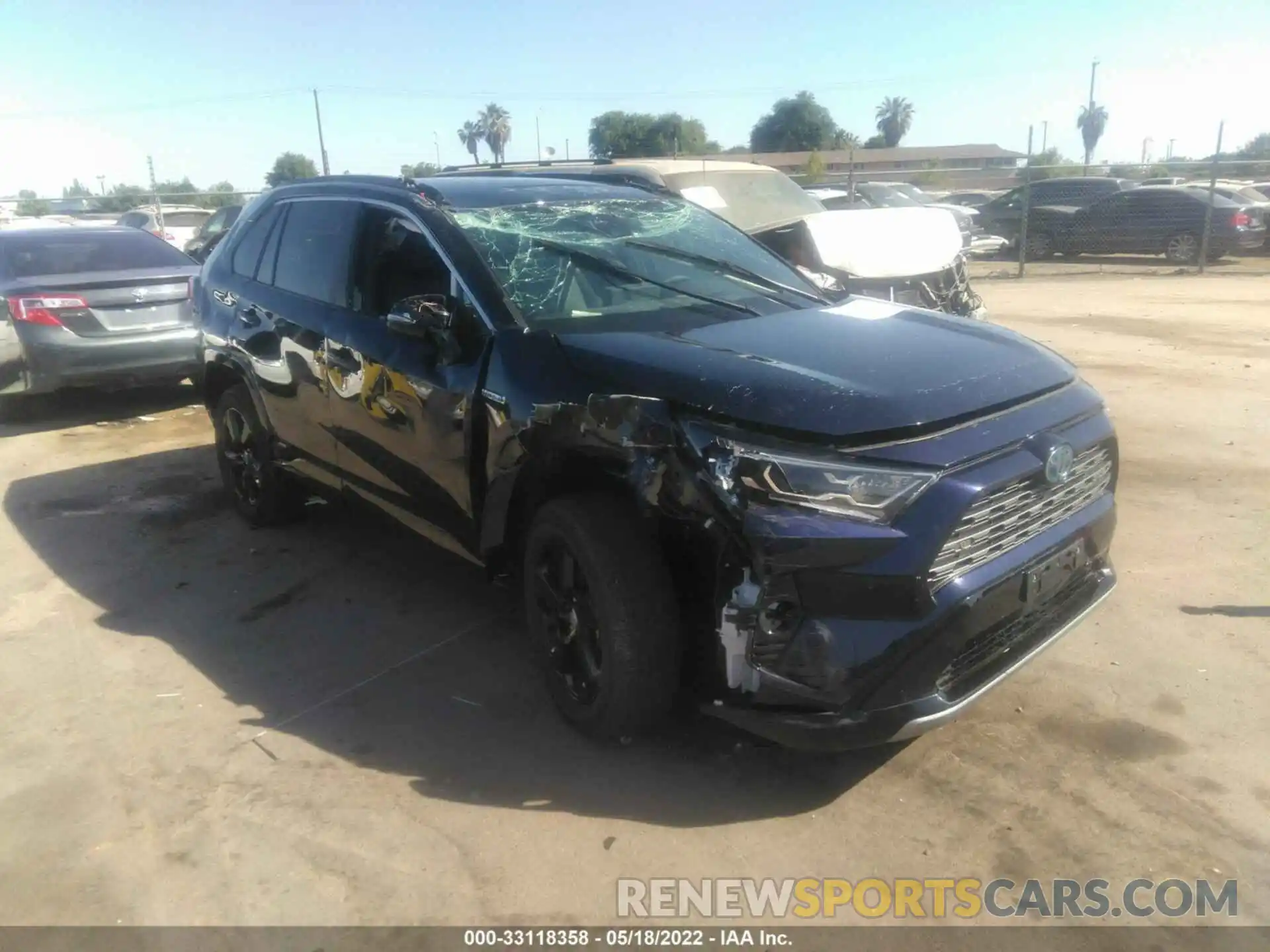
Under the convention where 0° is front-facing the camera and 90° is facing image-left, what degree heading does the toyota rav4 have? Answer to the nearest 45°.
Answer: approximately 315°

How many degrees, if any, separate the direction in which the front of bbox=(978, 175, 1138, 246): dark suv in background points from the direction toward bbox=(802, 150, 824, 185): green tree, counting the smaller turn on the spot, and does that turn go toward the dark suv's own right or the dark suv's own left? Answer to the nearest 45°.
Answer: approximately 45° to the dark suv's own right

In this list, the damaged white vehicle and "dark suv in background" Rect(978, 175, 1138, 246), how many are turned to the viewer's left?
1

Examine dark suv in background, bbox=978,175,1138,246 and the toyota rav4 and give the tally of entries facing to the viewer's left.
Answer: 1

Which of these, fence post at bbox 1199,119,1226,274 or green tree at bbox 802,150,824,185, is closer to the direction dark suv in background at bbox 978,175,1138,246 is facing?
the green tree

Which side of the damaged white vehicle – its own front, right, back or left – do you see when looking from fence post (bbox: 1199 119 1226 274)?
left

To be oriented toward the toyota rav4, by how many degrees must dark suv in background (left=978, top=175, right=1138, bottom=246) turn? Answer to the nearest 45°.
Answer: approximately 90° to its left

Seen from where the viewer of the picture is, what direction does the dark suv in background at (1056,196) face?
facing to the left of the viewer

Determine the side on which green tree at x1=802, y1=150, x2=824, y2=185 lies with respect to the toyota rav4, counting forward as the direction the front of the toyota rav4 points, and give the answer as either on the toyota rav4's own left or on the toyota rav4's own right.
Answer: on the toyota rav4's own left

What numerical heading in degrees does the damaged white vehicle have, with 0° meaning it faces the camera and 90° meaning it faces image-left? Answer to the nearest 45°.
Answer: approximately 315°
